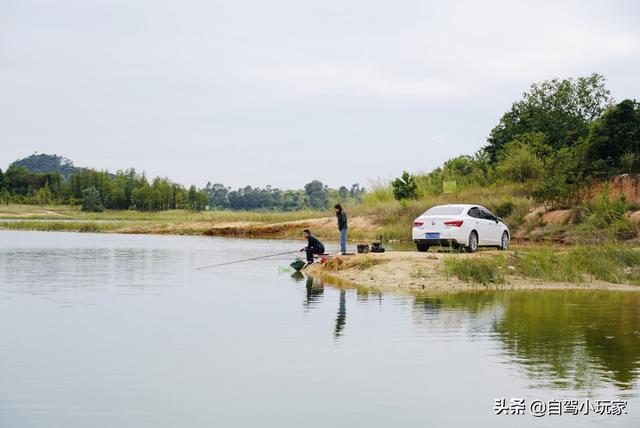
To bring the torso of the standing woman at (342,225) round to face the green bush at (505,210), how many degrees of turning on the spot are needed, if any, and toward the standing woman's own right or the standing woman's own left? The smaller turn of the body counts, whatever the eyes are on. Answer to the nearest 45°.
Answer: approximately 135° to the standing woman's own right

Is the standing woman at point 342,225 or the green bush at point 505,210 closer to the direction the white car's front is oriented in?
the green bush

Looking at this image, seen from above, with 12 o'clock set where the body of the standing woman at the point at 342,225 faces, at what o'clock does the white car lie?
The white car is roughly at 6 o'clock from the standing woman.

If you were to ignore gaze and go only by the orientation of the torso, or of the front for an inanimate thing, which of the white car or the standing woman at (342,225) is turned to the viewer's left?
the standing woman

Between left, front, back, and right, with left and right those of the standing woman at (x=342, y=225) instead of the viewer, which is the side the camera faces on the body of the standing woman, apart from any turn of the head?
left

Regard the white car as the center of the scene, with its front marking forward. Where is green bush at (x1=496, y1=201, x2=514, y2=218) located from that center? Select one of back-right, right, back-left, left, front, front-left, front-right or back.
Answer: front-left

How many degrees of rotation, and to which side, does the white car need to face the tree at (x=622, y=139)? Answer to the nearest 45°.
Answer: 0° — it already faces it

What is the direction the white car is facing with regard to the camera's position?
facing away from the viewer and to the right of the viewer

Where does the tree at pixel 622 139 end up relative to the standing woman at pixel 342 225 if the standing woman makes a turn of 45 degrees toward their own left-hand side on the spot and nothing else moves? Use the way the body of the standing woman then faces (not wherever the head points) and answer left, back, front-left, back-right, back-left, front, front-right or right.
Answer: back

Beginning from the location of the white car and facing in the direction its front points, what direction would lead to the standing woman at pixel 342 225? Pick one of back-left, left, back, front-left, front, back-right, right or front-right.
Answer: back-left

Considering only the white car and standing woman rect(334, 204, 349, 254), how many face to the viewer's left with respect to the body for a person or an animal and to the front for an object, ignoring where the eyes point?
1
